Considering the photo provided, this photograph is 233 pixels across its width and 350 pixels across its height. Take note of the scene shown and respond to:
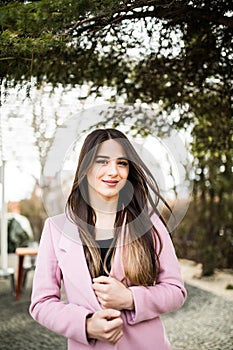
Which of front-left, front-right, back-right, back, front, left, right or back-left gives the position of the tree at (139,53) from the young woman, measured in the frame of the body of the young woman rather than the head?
back

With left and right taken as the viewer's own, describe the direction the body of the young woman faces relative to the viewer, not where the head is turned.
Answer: facing the viewer
